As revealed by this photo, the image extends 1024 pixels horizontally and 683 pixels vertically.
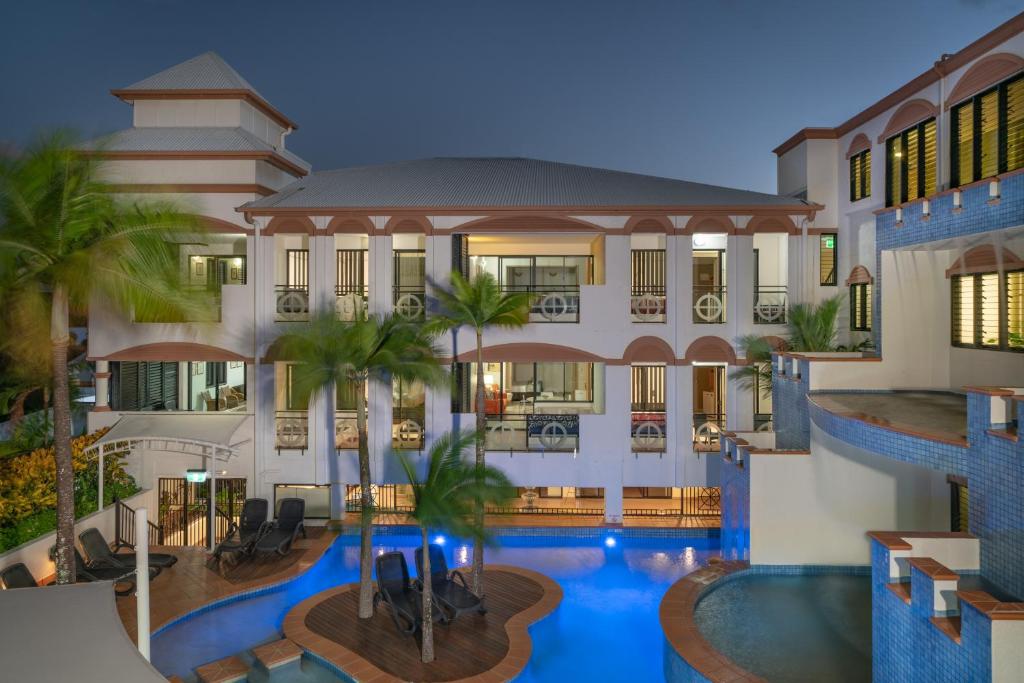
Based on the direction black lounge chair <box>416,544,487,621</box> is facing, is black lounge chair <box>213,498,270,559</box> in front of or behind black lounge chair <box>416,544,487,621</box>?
behind

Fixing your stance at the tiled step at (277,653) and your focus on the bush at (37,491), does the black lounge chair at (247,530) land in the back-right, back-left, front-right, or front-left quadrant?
front-right

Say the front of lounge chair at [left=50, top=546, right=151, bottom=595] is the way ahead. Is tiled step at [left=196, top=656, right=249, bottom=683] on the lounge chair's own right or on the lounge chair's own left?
on the lounge chair's own right

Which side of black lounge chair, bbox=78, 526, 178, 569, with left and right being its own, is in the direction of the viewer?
right

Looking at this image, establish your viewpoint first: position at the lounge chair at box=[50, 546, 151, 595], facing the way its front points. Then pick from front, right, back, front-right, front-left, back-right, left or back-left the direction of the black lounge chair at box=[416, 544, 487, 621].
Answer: front-right

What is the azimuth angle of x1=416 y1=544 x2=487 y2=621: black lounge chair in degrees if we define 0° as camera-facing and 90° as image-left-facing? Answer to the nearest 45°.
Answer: approximately 315°

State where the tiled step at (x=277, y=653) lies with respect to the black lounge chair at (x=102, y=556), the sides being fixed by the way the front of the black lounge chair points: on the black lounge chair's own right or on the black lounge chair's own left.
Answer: on the black lounge chair's own right

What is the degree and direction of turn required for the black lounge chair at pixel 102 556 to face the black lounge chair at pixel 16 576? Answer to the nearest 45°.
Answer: approximately 135° to its right

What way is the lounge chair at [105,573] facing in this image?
to the viewer's right

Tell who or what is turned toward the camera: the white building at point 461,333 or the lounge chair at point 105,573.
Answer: the white building

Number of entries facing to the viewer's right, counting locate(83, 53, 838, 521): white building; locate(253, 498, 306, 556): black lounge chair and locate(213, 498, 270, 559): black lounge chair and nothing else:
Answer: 0

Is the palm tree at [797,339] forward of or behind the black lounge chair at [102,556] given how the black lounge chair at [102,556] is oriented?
forward

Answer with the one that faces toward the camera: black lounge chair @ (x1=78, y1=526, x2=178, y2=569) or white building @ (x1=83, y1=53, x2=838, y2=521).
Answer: the white building

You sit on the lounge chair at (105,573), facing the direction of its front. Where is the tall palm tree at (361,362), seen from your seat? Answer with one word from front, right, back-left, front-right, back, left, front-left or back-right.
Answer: front-right

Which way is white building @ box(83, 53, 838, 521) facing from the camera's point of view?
toward the camera
